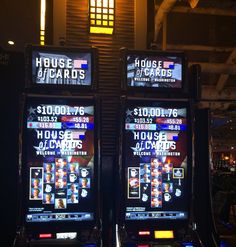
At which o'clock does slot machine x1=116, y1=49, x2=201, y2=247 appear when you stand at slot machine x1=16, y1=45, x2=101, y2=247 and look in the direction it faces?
slot machine x1=116, y1=49, x2=201, y2=247 is roughly at 9 o'clock from slot machine x1=16, y1=45, x2=101, y2=247.

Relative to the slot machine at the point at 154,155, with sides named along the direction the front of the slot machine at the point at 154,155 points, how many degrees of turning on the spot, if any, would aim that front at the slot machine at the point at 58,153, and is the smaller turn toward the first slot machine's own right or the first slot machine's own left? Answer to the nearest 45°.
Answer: approximately 90° to the first slot machine's own right

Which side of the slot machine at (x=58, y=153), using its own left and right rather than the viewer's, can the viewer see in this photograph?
front

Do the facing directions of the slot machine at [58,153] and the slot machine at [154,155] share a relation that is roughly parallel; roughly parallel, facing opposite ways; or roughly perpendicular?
roughly parallel

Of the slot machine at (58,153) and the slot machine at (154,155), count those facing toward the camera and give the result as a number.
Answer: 2
